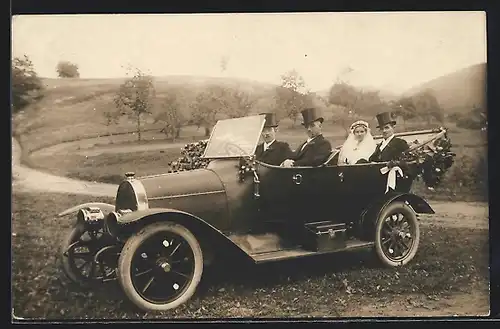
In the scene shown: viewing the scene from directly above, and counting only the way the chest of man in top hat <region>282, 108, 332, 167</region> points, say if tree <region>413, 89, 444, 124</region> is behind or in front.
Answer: behind

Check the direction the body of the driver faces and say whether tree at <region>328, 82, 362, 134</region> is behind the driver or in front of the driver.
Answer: behind

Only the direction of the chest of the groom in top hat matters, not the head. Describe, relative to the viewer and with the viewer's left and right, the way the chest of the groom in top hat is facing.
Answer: facing the viewer and to the left of the viewer

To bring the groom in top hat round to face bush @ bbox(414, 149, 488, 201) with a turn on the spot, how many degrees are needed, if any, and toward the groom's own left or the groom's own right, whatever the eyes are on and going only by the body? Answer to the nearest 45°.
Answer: approximately 135° to the groom's own left

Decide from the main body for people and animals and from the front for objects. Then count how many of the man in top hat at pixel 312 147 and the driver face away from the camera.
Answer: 0

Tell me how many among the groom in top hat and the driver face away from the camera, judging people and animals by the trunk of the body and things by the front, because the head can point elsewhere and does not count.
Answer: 0
